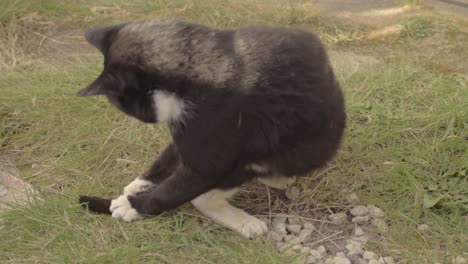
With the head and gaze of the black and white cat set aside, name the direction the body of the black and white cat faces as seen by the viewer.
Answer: to the viewer's left

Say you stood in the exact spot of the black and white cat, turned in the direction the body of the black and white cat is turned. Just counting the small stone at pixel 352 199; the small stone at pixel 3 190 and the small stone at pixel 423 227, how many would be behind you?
2

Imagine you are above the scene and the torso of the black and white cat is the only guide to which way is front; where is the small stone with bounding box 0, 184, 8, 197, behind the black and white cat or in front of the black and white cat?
in front

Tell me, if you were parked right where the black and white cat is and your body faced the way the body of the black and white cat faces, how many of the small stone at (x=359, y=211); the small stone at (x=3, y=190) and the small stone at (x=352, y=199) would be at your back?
2

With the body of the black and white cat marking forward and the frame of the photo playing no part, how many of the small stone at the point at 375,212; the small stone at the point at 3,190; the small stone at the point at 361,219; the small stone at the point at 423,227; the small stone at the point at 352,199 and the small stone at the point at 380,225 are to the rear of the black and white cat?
5

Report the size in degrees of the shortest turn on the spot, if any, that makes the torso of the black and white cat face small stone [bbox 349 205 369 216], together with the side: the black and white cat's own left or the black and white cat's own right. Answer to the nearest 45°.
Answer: approximately 180°

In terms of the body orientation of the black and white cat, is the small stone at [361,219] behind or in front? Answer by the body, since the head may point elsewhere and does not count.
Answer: behind
